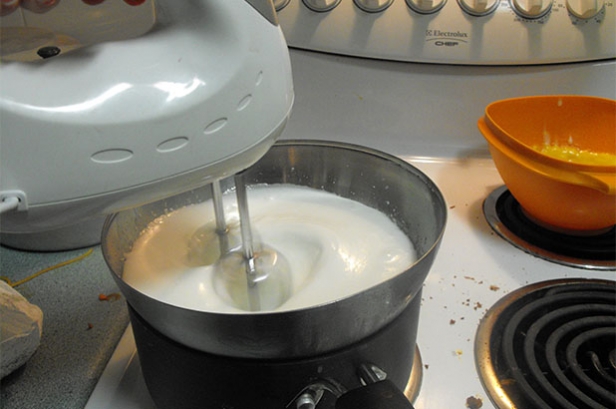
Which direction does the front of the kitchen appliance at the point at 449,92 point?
toward the camera
